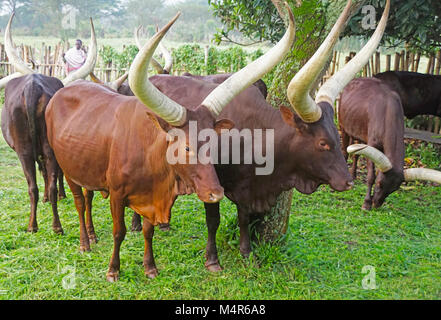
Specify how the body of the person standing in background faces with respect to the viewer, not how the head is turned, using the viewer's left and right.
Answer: facing the viewer

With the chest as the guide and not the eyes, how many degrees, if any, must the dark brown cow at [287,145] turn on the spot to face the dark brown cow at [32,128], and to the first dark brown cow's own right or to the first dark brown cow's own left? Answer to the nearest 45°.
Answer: approximately 135° to the first dark brown cow's own right

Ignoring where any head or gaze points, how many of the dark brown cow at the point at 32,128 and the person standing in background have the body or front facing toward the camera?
1

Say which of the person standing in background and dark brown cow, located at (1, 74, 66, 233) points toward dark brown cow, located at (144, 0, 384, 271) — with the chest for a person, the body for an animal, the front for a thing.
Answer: the person standing in background

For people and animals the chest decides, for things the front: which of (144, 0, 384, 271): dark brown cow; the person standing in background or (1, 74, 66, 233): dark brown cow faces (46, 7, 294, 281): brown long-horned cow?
the person standing in background

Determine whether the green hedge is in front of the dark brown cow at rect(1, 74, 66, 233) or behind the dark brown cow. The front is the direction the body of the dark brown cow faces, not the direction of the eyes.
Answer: in front

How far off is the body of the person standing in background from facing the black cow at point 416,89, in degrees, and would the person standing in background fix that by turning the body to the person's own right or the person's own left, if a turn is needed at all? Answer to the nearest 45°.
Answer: approximately 45° to the person's own left

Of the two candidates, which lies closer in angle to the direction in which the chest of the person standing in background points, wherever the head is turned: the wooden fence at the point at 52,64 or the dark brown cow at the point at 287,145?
the dark brown cow

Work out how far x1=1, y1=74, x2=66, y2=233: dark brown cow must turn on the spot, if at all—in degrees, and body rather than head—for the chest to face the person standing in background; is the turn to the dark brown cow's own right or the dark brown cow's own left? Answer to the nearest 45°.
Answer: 0° — it already faces them

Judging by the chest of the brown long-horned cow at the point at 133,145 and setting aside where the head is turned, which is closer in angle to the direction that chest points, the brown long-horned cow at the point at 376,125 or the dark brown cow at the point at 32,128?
the brown long-horned cow

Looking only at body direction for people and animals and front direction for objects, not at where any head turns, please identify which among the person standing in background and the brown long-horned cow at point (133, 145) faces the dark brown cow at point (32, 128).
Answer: the person standing in background

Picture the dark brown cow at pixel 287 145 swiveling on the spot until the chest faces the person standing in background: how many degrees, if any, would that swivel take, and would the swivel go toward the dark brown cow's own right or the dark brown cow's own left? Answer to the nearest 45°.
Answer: approximately 180°

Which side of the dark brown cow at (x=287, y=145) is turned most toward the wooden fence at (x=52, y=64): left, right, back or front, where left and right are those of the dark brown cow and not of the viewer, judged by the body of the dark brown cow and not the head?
back

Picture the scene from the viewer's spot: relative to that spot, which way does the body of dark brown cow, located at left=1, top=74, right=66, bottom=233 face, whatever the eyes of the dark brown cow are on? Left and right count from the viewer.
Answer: facing away from the viewer
